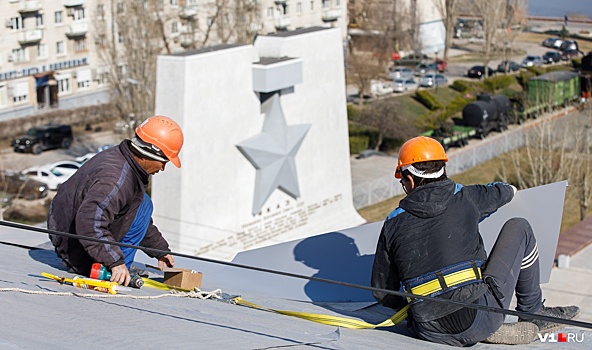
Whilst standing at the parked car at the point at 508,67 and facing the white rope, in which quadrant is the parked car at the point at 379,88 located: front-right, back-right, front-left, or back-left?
front-right

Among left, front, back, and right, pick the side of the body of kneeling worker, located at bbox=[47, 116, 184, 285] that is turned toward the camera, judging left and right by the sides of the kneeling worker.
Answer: right

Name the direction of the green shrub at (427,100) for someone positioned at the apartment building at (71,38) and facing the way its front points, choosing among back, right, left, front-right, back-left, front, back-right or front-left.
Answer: front-left

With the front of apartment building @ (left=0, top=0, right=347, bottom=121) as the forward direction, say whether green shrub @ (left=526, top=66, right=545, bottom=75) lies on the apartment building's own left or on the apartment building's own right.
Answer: on the apartment building's own left

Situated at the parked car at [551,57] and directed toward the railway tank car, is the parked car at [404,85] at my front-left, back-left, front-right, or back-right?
front-right

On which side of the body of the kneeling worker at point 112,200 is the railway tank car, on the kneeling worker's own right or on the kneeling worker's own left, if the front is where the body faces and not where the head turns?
on the kneeling worker's own left

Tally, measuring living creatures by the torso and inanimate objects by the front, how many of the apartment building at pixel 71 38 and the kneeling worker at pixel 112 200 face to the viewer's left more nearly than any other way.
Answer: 0

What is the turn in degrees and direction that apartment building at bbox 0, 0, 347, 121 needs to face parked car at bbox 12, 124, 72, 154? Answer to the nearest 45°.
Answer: approximately 45° to its right

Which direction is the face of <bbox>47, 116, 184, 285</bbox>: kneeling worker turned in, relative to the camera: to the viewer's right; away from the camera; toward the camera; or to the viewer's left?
to the viewer's right

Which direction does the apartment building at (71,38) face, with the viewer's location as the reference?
facing the viewer and to the right of the viewer

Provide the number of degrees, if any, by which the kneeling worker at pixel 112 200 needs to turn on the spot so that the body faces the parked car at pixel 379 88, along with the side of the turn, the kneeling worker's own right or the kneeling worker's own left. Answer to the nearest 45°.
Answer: approximately 90° to the kneeling worker's own left
